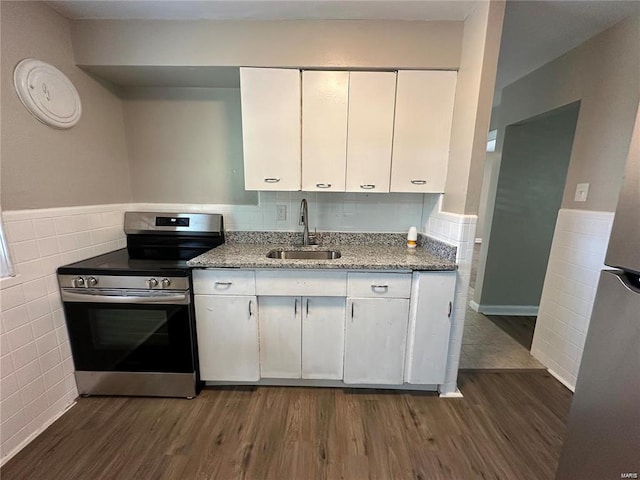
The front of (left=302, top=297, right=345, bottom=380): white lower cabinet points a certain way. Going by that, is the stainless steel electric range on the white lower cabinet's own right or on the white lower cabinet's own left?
on the white lower cabinet's own right

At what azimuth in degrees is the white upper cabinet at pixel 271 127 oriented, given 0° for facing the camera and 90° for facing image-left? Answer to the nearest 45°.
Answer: approximately 0°

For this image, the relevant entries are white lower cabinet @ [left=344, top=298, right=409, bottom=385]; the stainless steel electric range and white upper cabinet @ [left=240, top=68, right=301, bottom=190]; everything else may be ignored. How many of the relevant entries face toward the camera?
3

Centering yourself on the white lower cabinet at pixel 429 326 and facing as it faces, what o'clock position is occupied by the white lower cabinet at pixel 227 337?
the white lower cabinet at pixel 227 337 is roughly at 2 o'clock from the white lower cabinet at pixel 429 326.

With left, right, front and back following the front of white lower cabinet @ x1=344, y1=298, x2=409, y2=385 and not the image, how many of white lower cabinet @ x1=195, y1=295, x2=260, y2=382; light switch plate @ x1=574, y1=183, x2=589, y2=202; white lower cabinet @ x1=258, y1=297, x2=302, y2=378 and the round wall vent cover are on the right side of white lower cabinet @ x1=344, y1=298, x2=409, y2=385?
3

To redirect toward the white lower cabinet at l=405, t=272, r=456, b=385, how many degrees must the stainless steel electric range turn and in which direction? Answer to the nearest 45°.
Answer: approximately 45° to its left

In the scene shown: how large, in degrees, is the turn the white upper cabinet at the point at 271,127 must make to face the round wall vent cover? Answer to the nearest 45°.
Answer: approximately 90° to its right

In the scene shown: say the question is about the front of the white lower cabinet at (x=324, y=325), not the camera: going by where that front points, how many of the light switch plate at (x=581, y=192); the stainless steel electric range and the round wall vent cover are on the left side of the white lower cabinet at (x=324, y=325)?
1

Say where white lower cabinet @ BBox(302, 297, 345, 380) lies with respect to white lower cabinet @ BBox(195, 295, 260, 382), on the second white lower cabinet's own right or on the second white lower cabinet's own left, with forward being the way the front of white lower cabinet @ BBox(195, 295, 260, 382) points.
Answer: on the second white lower cabinet's own left
